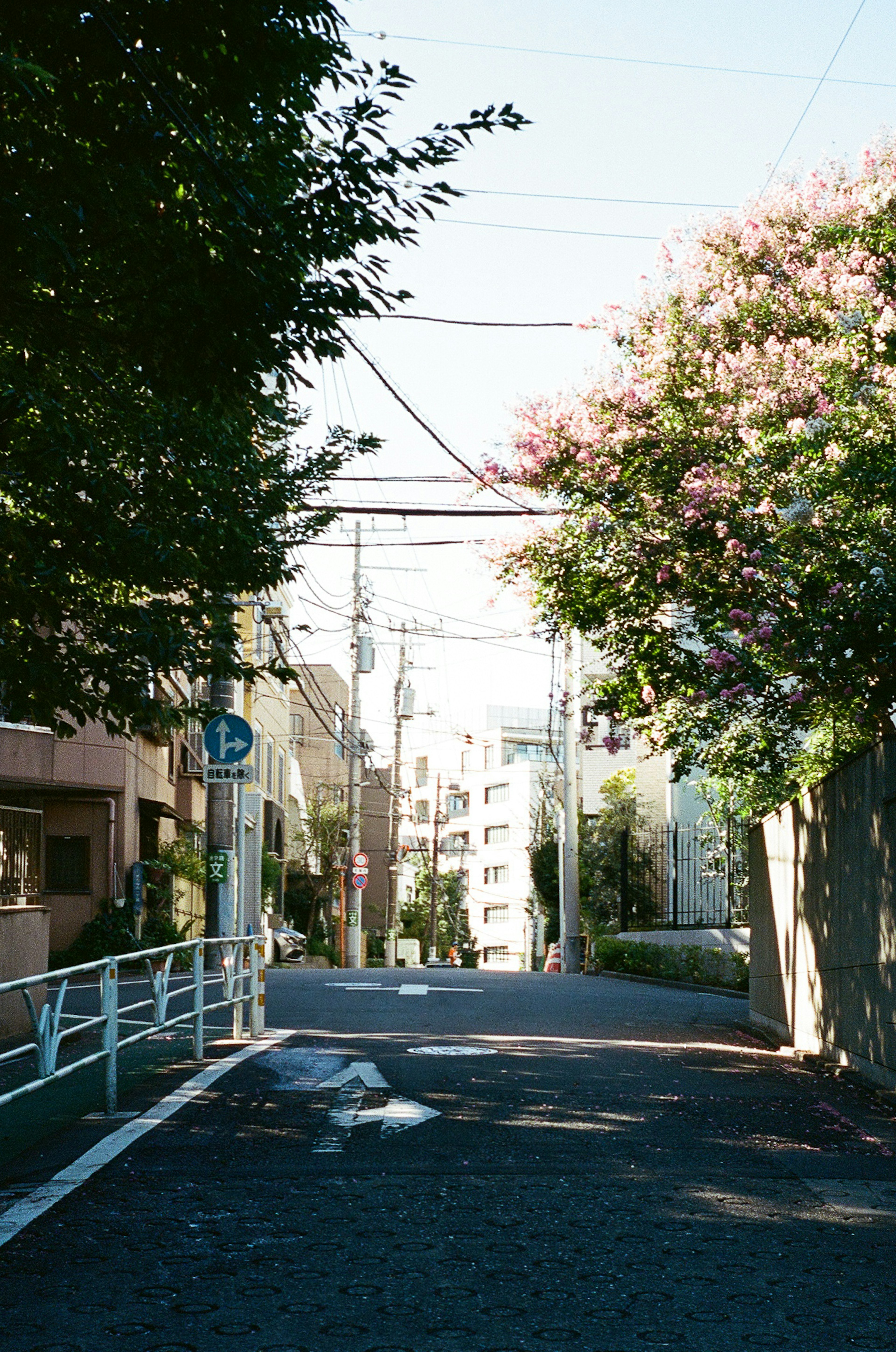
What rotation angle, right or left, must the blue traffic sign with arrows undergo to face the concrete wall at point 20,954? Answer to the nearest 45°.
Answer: approximately 90° to its right

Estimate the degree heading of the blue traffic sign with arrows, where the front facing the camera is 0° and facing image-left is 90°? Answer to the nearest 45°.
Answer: approximately 0°

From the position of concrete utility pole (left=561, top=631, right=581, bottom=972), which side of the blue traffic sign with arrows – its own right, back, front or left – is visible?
back

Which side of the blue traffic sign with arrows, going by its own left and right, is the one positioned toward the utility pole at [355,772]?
back

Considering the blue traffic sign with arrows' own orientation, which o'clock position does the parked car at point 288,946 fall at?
The parked car is roughly at 6 o'clock from the blue traffic sign with arrows.

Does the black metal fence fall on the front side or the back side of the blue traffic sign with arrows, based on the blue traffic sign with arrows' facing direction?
on the back side

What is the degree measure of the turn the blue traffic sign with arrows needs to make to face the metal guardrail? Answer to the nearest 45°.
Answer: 0° — it already faces it

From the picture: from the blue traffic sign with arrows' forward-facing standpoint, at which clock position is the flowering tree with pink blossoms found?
The flowering tree with pink blossoms is roughly at 9 o'clock from the blue traffic sign with arrows.

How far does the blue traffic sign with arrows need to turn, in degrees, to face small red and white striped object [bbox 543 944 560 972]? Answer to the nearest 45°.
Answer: approximately 180°
